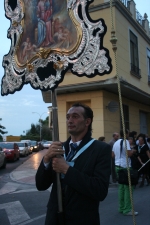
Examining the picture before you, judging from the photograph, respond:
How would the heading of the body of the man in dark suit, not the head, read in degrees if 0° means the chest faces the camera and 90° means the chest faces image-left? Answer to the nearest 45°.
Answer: approximately 45°

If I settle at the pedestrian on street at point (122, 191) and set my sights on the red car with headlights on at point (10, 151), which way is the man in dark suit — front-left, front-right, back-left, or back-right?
back-left

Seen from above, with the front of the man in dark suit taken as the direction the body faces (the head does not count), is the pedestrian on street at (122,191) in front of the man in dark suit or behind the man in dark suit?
behind

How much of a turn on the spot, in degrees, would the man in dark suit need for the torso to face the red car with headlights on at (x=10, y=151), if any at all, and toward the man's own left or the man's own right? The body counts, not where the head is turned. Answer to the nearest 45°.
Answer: approximately 135° to the man's own right

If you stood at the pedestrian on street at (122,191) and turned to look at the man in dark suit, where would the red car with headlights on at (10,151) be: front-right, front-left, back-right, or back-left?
back-right

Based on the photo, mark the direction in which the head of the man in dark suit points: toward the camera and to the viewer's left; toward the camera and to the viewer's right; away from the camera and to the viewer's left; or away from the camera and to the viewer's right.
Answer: toward the camera and to the viewer's left
